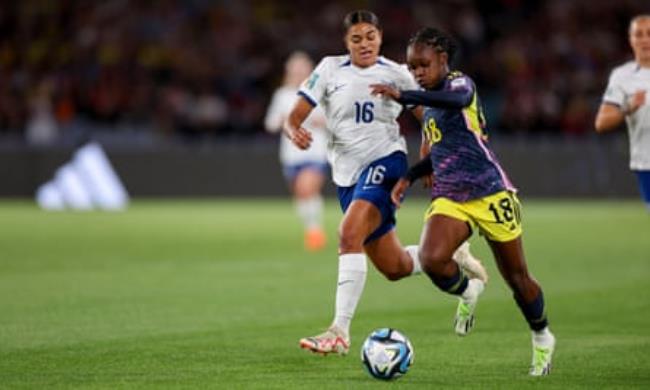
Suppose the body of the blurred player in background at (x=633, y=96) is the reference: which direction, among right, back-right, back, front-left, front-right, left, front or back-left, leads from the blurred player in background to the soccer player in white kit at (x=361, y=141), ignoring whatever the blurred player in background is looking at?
front-right

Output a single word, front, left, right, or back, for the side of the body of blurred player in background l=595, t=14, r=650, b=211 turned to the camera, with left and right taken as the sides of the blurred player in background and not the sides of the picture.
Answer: front

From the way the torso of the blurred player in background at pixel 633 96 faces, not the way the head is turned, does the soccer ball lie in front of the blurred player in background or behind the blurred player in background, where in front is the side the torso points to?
in front

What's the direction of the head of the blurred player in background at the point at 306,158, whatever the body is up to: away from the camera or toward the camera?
toward the camera
